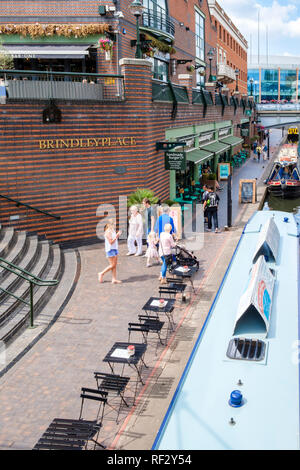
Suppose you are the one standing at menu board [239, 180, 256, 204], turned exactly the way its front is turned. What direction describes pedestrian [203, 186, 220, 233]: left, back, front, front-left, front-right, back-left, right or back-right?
front

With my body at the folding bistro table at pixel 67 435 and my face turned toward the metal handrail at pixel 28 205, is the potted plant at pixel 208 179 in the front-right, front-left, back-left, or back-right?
front-right

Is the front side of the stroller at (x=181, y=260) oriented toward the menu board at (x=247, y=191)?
no

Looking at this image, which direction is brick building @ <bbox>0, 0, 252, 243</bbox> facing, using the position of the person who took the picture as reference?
facing the viewer and to the right of the viewer

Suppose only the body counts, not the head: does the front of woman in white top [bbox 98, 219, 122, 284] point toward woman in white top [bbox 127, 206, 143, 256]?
no

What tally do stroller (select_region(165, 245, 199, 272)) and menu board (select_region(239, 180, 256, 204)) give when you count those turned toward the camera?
1

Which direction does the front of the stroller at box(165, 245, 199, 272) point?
to the viewer's right

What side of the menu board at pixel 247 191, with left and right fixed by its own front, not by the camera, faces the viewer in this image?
front

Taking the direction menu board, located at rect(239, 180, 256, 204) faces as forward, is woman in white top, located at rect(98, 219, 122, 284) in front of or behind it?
in front

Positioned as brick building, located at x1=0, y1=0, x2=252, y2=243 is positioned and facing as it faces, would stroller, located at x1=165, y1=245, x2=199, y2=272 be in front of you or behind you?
in front

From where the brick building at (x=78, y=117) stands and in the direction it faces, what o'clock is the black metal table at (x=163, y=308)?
The black metal table is roughly at 1 o'clock from the brick building.
